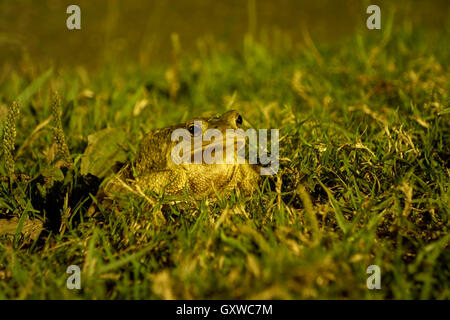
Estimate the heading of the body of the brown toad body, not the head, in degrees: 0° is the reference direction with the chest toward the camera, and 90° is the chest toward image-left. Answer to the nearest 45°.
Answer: approximately 315°
